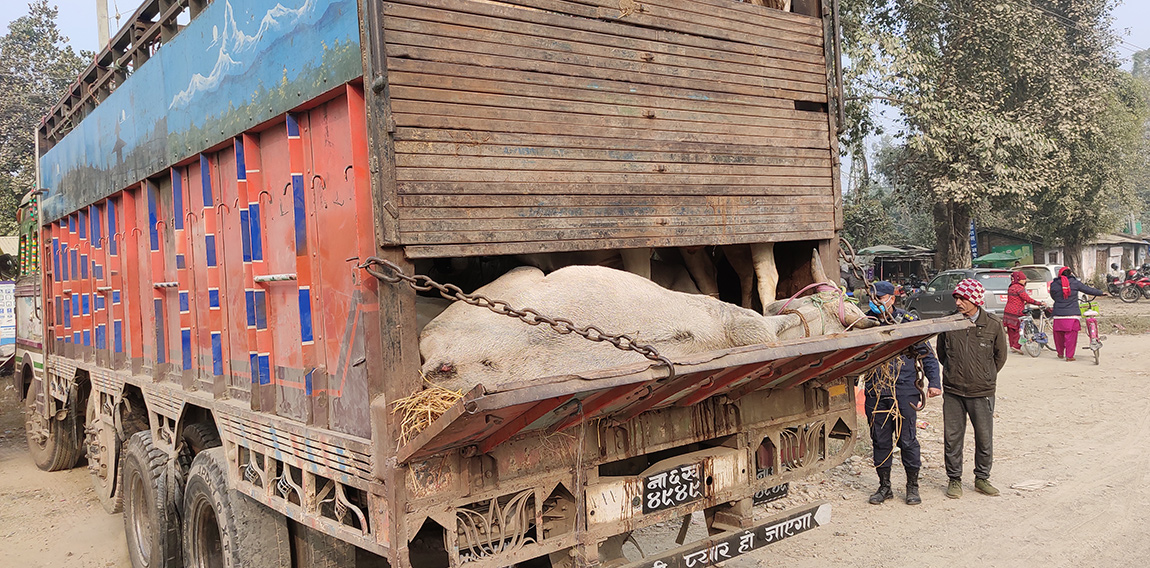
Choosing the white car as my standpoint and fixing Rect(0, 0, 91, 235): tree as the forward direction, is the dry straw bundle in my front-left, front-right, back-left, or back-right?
front-left

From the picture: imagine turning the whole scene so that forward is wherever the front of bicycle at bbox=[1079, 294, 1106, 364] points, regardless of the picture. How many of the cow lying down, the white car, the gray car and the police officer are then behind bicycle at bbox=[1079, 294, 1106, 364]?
2

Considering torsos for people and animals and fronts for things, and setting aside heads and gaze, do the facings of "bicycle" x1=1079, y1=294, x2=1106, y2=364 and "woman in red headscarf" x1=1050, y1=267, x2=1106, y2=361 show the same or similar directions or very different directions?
same or similar directions

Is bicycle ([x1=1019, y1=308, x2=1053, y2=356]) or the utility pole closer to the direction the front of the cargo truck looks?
the utility pole

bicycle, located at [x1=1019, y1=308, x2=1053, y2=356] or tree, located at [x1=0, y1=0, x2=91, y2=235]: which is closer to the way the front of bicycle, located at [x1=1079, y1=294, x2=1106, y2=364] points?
the bicycle

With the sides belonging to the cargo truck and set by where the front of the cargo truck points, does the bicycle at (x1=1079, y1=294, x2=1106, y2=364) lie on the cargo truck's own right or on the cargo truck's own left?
on the cargo truck's own right

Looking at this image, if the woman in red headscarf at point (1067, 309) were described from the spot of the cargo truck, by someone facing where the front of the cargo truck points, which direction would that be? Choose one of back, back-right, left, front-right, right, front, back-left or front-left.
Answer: right
